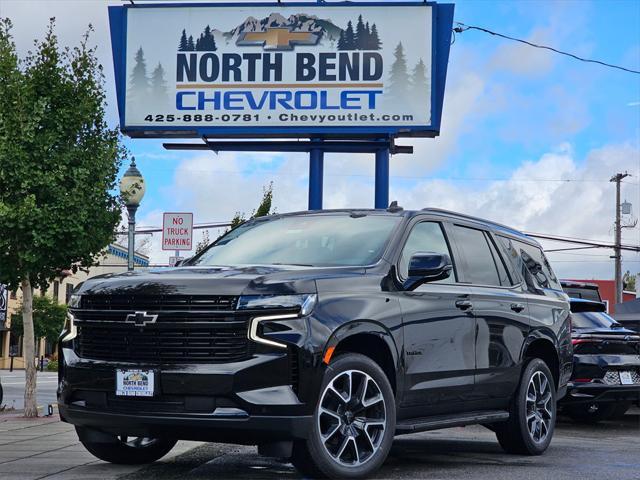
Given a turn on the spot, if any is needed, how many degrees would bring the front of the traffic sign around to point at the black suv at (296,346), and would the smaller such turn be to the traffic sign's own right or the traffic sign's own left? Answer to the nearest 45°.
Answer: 0° — it already faces it

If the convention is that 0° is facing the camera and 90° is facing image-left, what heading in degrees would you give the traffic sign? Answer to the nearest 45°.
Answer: approximately 0°

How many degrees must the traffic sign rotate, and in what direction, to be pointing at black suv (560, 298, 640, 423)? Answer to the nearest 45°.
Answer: approximately 45° to its left

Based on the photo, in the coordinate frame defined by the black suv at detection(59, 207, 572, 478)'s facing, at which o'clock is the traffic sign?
The traffic sign is roughly at 4 o'clock from the black suv.

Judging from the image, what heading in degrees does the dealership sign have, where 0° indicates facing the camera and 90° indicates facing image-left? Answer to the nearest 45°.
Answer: approximately 0°

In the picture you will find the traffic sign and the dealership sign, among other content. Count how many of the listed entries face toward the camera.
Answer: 2

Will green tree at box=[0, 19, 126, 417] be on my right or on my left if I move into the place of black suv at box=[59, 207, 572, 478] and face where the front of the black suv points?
on my right

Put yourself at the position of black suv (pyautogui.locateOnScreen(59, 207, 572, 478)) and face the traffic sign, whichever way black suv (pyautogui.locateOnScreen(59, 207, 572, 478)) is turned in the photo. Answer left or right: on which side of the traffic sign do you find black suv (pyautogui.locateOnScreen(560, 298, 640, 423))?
right

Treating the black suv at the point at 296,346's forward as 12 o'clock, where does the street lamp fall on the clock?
The street lamp is roughly at 4 o'clock from the black suv.

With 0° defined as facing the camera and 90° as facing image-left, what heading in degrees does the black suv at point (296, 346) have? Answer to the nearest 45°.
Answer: approximately 45°

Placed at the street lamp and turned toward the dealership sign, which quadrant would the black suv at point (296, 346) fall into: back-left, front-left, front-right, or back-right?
back-right
